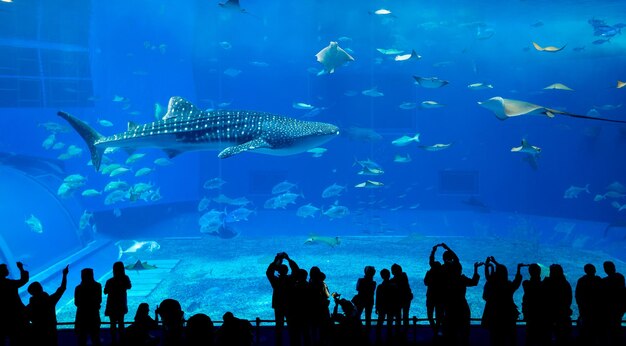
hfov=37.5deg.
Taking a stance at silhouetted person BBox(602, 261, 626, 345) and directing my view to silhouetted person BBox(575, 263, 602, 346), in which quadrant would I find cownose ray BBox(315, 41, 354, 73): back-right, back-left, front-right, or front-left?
front-right

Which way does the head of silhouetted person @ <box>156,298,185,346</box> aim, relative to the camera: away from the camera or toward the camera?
away from the camera

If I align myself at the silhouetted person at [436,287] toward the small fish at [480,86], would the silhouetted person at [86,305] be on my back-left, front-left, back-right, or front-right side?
back-left

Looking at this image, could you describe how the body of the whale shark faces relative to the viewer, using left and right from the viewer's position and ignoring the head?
facing to the right of the viewer

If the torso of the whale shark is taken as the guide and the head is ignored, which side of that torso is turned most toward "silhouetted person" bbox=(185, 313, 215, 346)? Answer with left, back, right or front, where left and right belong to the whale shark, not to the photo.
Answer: right

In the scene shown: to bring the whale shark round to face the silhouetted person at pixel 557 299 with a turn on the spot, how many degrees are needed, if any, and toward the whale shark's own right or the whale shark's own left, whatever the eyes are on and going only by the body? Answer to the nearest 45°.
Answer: approximately 45° to the whale shark's own right

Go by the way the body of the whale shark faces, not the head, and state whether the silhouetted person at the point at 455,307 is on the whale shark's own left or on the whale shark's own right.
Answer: on the whale shark's own right

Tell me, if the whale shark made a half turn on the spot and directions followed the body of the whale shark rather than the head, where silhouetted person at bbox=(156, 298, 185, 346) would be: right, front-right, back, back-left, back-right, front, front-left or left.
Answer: left

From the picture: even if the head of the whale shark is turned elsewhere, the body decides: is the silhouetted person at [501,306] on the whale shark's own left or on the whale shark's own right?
on the whale shark's own right

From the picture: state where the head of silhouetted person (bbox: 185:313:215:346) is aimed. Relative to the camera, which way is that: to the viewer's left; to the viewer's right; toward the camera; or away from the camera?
away from the camera
